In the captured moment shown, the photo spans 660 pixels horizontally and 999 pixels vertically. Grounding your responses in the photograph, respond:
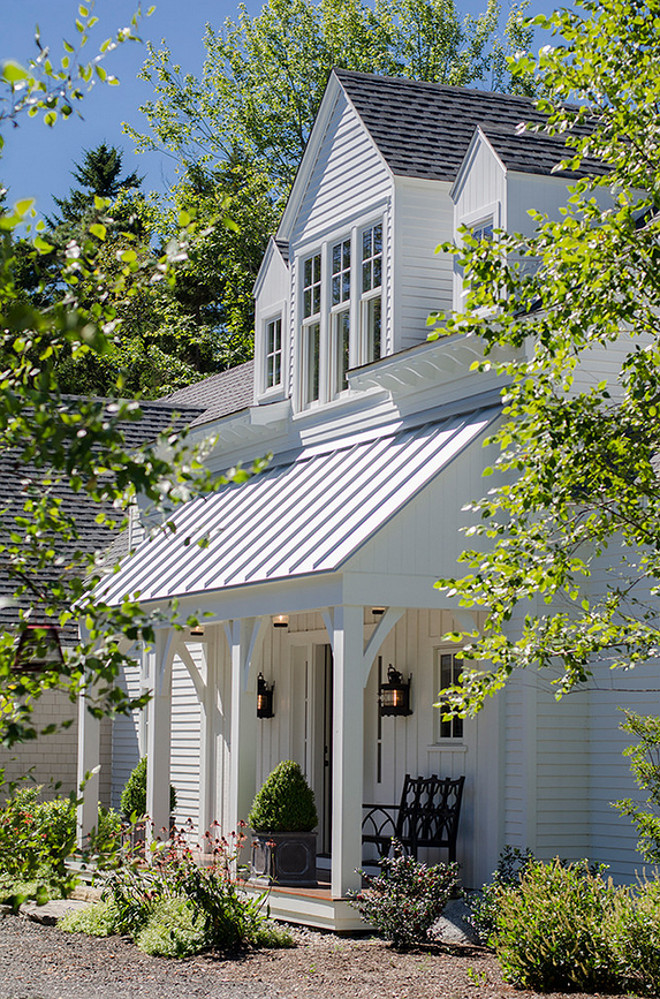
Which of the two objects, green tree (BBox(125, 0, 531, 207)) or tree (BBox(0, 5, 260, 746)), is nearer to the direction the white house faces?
the tree

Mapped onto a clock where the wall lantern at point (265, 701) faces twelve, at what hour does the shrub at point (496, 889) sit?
The shrub is roughly at 10 o'clock from the wall lantern.

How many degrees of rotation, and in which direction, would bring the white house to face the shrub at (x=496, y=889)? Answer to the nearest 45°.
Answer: approximately 45° to its left

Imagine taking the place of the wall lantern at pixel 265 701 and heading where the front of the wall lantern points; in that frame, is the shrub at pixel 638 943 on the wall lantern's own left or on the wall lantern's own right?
on the wall lantern's own left

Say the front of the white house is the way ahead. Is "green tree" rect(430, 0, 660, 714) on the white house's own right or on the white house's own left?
on the white house's own left
